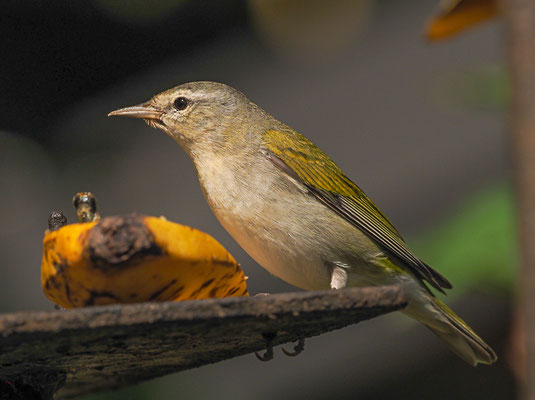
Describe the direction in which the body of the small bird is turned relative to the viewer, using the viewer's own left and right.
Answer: facing to the left of the viewer
